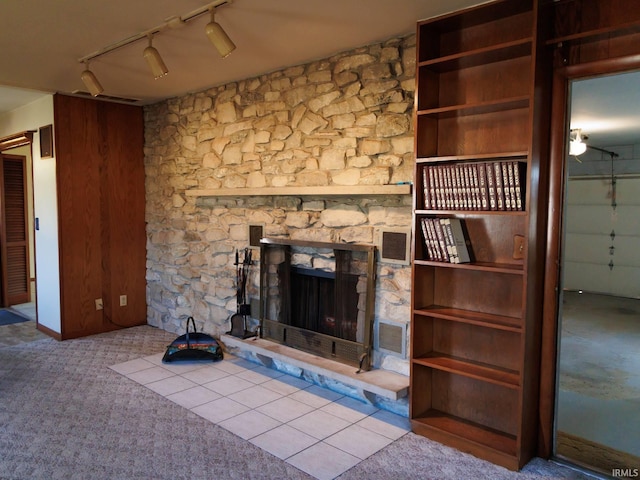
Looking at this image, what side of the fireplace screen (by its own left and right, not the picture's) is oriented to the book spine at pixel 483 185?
left

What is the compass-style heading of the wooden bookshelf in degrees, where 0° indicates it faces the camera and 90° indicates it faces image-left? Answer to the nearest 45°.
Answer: approximately 45°

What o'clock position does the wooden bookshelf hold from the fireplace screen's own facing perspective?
The wooden bookshelf is roughly at 9 o'clock from the fireplace screen.

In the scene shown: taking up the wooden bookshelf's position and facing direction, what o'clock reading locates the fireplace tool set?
The fireplace tool set is roughly at 2 o'clock from the wooden bookshelf.

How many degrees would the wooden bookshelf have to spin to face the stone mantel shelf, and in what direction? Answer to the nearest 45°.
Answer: approximately 45° to its right
